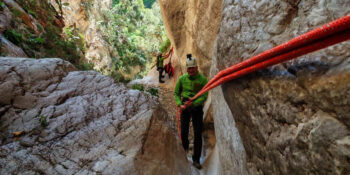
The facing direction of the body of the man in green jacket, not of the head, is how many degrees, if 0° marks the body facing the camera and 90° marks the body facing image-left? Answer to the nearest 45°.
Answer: approximately 0°
